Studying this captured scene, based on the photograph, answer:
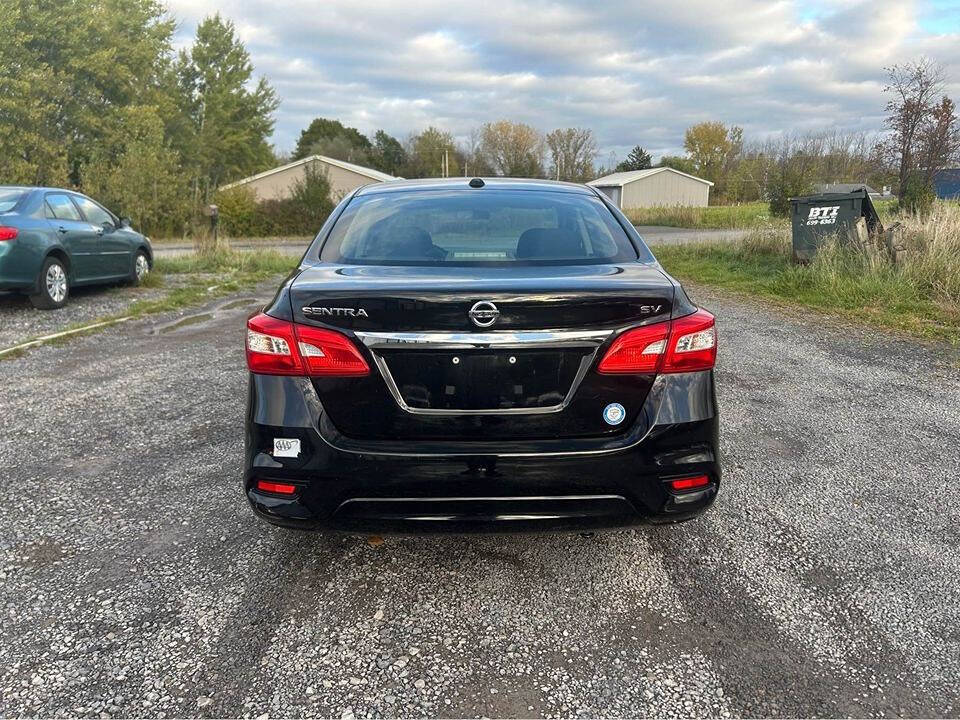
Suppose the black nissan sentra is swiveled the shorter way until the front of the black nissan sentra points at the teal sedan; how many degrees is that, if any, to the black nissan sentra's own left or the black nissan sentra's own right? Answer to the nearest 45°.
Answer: approximately 45° to the black nissan sentra's own left

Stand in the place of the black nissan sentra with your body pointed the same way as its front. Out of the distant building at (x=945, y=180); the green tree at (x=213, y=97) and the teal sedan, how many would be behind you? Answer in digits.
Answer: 0

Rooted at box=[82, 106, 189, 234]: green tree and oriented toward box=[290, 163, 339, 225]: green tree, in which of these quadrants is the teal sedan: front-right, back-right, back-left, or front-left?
back-right

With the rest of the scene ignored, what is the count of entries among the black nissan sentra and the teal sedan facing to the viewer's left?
0

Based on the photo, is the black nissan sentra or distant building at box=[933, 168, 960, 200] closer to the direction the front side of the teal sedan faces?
the distant building

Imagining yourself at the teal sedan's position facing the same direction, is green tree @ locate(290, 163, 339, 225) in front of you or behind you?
in front

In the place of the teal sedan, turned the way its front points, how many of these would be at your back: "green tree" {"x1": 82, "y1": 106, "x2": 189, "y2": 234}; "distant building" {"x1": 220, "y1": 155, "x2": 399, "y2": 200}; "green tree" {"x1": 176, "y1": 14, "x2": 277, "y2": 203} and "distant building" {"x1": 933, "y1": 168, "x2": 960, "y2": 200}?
0

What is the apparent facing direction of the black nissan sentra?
away from the camera

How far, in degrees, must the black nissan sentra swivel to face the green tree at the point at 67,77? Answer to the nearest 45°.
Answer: approximately 45° to its left

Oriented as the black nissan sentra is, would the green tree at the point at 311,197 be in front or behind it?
in front

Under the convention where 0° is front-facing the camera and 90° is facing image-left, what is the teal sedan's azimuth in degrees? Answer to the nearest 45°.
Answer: approximately 225°

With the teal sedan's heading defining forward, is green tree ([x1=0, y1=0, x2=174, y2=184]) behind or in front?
in front

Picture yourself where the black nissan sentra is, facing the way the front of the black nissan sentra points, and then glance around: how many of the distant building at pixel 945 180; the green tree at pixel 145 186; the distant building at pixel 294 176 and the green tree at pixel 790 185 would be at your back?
0
